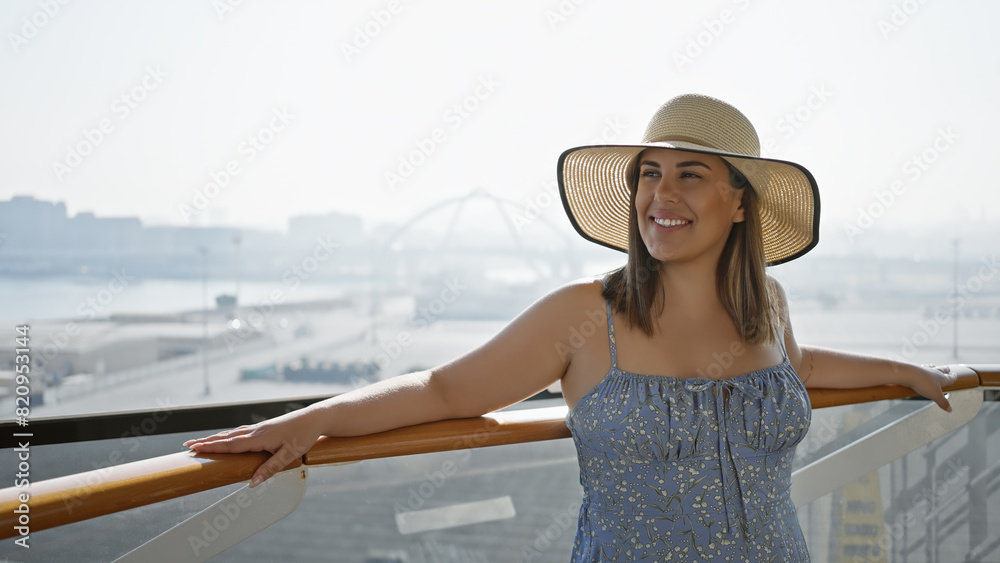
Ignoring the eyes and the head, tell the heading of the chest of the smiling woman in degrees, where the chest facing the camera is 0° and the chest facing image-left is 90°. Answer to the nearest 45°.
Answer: approximately 315°
